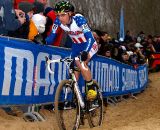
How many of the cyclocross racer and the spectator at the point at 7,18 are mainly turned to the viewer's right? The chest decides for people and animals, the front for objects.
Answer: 1

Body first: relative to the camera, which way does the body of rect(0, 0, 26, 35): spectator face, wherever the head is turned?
to the viewer's right

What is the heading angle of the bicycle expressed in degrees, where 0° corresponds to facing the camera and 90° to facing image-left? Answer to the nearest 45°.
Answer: approximately 45°

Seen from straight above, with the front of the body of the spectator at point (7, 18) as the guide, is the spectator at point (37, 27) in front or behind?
in front

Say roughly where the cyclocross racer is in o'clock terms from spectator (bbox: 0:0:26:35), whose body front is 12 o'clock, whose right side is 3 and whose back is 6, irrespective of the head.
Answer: The cyclocross racer is roughly at 1 o'clock from the spectator.

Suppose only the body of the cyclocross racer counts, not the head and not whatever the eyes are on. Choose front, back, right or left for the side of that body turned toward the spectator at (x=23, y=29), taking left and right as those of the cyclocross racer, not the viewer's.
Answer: right

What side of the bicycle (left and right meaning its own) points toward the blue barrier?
right

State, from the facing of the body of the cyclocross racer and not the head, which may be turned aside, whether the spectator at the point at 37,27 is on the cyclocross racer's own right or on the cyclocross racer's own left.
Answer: on the cyclocross racer's own right
